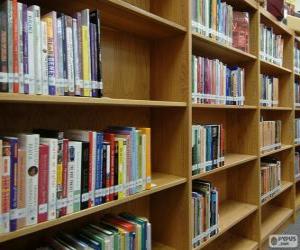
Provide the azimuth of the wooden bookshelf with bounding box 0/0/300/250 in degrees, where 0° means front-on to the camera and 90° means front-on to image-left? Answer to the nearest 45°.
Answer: approximately 315°
